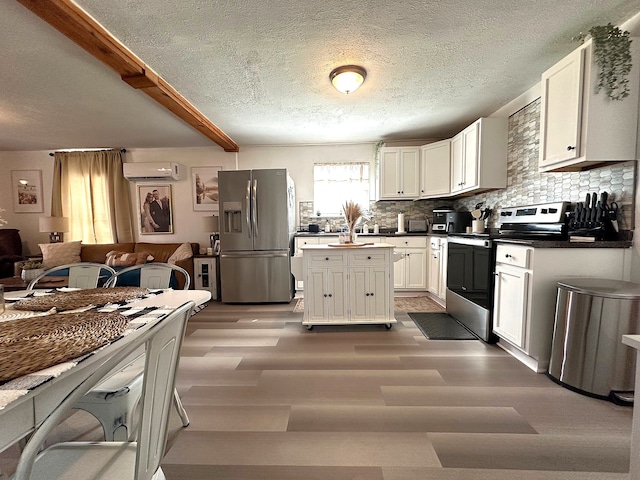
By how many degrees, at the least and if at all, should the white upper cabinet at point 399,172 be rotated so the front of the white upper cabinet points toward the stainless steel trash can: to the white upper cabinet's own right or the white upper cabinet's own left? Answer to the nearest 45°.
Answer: approximately 45° to the white upper cabinet's own left

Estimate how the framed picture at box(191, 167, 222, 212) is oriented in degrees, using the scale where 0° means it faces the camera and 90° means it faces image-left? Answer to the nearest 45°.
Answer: approximately 0°

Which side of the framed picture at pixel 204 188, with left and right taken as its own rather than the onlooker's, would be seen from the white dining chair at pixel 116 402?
front

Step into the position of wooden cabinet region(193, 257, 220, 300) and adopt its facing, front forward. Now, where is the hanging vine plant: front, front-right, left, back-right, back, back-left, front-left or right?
front-left

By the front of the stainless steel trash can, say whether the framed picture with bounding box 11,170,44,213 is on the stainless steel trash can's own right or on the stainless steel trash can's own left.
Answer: on the stainless steel trash can's own right

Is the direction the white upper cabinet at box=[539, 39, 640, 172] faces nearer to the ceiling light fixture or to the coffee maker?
the ceiling light fixture

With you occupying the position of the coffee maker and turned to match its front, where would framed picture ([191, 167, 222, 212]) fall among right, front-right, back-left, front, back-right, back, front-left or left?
front-right

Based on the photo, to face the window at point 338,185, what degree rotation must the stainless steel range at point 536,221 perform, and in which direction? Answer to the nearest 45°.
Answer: approximately 45° to its right

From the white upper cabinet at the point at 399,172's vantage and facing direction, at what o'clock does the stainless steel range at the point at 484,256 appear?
The stainless steel range is roughly at 11 o'clock from the white upper cabinet.

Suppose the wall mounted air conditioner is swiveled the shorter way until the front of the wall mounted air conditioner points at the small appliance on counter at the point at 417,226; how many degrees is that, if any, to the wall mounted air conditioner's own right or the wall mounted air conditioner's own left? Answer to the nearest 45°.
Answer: approximately 90° to the wall mounted air conditioner's own left

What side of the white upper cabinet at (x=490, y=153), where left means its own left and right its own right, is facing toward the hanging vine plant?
left

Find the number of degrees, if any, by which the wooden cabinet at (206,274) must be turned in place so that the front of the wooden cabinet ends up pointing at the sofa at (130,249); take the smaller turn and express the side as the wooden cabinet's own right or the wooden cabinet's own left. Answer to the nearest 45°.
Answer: approximately 135° to the wooden cabinet's own right

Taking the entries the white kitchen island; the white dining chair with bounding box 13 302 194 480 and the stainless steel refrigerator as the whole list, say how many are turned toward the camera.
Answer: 2
